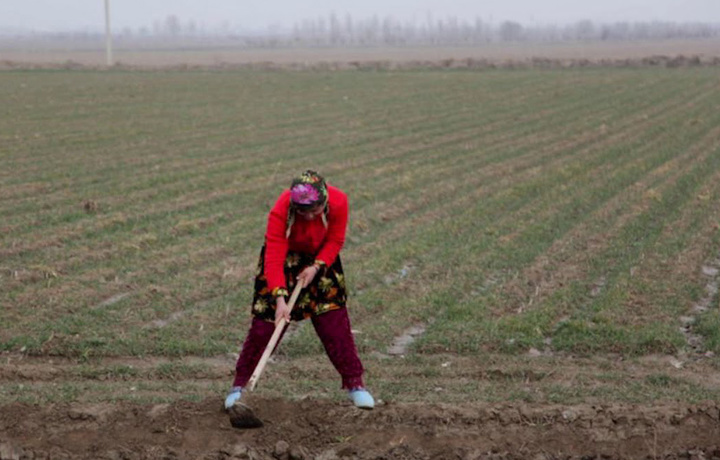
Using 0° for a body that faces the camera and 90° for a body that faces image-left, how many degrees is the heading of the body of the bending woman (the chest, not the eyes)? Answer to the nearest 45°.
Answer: approximately 0°
